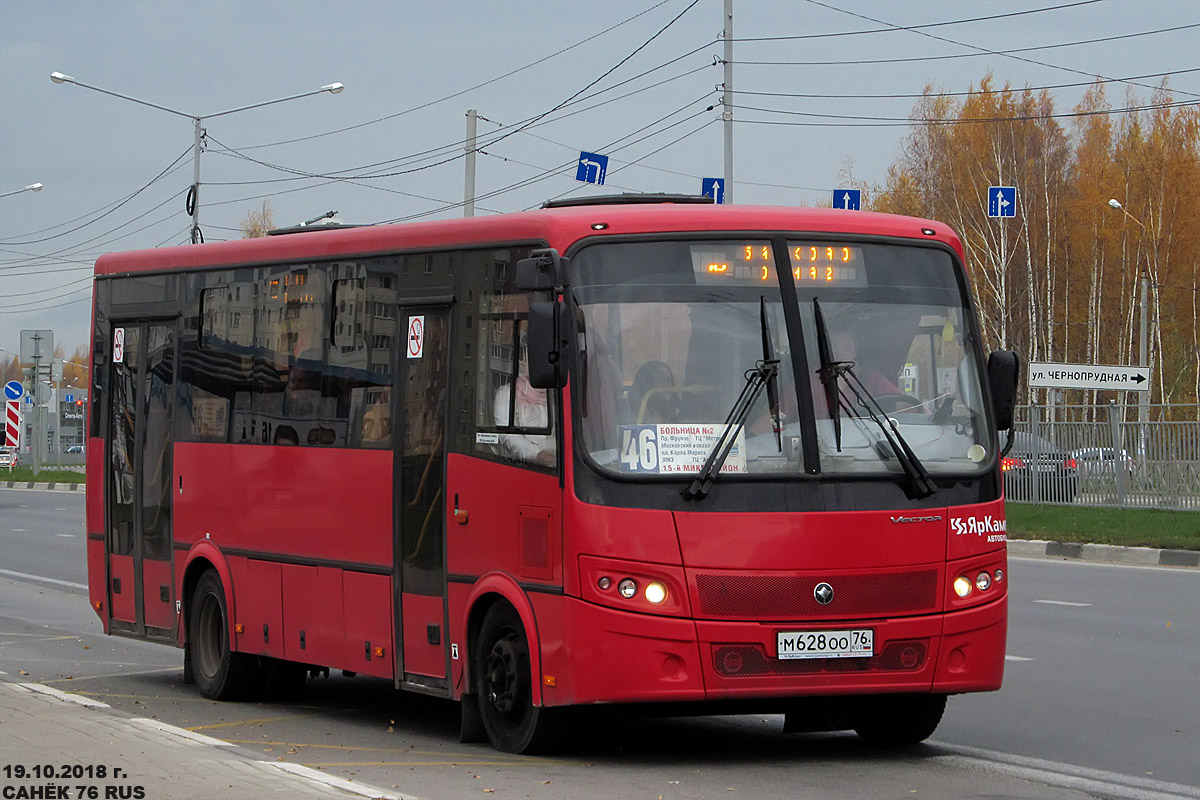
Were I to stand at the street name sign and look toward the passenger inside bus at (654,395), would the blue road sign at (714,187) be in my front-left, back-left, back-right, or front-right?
back-right

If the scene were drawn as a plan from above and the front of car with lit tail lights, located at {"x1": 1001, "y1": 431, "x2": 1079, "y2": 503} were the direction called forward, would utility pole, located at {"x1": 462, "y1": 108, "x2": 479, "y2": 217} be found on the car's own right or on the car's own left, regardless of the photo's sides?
on the car's own left

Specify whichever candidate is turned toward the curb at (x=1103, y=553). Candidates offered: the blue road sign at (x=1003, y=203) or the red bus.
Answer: the blue road sign

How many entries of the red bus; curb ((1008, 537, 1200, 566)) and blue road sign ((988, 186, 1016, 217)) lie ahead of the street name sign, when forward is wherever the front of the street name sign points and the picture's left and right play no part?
2

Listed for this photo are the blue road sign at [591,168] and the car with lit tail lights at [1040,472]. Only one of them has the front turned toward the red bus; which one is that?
the blue road sign

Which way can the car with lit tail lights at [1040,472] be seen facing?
away from the camera

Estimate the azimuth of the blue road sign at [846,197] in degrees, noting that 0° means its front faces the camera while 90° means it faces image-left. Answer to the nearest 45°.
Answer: approximately 0°

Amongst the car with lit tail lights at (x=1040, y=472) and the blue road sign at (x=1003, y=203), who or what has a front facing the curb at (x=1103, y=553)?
the blue road sign

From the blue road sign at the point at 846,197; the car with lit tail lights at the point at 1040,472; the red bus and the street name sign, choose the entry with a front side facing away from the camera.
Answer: the car with lit tail lights

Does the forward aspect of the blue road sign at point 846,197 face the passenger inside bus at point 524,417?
yes

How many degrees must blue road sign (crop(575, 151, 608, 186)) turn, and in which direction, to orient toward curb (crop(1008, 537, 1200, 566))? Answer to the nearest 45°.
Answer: approximately 45° to its left

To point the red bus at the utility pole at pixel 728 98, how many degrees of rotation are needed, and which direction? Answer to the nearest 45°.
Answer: approximately 135° to its left

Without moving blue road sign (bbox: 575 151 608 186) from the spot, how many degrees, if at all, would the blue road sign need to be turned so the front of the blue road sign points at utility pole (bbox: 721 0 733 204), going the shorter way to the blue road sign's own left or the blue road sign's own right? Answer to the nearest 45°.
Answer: approximately 90° to the blue road sign's own left
